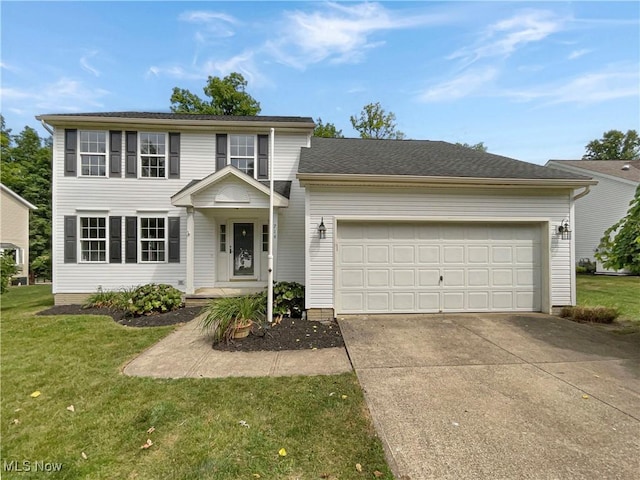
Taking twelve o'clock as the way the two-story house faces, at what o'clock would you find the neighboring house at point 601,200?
The neighboring house is roughly at 8 o'clock from the two-story house.

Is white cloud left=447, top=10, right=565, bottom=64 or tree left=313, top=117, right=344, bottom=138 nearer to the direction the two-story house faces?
the white cloud

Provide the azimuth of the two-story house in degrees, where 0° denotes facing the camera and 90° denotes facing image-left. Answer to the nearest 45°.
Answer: approximately 0°

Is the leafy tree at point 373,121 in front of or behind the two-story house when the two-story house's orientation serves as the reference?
behind

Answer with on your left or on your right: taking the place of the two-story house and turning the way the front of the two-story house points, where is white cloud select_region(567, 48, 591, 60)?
on your left

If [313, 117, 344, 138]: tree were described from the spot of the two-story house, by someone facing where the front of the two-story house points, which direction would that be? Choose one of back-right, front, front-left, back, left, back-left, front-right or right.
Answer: back

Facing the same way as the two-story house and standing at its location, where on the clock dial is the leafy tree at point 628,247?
The leafy tree is roughly at 10 o'clock from the two-story house.

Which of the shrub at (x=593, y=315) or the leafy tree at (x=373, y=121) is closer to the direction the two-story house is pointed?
the shrub
